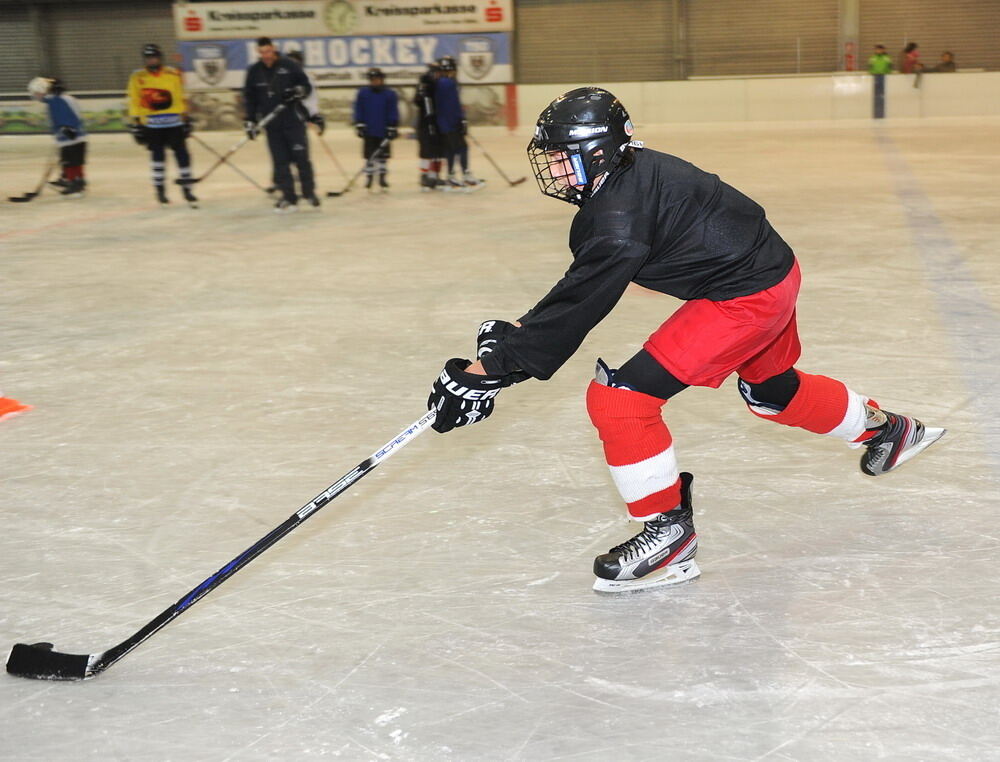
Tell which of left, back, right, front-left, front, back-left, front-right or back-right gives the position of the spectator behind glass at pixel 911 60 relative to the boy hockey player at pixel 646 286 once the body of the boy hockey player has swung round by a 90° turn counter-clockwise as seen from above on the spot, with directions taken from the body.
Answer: back

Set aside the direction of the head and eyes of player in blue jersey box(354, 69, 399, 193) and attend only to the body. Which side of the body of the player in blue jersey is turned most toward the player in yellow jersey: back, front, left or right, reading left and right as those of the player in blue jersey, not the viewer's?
right

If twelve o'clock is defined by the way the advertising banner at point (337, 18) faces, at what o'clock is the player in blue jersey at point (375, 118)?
The player in blue jersey is roughly at 12 o'clock from the advertising banner.

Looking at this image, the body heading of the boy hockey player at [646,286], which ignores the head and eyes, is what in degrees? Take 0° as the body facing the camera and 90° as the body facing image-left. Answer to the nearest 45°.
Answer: approximately 90°

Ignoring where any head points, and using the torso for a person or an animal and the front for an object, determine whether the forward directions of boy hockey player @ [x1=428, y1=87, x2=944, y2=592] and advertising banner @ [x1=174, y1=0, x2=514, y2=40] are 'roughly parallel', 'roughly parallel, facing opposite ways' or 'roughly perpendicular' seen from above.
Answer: roughly perpendicular

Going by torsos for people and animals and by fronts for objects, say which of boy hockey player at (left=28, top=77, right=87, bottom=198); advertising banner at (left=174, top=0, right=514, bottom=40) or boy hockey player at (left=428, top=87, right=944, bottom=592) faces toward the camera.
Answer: the advertising banner
